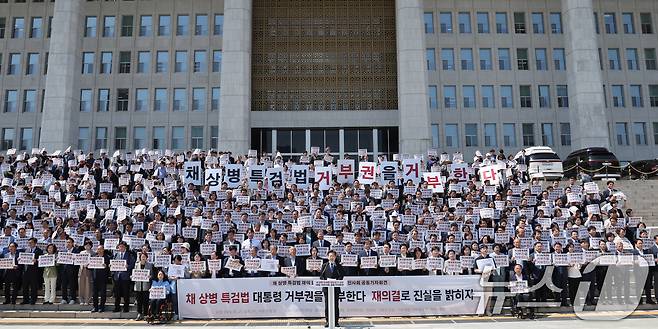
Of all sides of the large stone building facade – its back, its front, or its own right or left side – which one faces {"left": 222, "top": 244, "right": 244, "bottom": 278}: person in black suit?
front

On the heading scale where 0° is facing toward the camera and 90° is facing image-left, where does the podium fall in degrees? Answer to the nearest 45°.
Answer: approximately 0°

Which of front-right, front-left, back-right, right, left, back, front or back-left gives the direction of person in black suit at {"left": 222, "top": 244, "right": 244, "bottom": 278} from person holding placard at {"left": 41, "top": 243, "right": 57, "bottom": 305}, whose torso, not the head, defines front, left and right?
front-left

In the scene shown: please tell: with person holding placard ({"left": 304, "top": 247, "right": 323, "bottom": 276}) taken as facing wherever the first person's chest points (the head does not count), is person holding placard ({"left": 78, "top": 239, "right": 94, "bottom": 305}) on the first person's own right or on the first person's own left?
on the first person's own right

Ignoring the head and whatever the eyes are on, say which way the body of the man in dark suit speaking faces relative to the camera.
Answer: toward the camera

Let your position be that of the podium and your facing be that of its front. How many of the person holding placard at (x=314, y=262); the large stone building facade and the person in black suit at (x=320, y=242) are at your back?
3

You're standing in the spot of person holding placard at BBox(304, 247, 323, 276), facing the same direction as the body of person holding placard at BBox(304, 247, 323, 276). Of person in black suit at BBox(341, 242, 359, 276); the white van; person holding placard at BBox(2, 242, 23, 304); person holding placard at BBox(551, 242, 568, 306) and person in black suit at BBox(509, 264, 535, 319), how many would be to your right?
1

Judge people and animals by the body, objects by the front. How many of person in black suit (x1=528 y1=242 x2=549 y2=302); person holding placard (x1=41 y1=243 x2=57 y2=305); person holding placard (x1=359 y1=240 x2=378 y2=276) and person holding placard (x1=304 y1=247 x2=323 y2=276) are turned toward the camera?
4

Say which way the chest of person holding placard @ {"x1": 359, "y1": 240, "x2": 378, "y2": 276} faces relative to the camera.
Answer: toward the camera

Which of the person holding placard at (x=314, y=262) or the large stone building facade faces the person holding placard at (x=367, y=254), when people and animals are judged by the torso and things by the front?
the large stone building facade

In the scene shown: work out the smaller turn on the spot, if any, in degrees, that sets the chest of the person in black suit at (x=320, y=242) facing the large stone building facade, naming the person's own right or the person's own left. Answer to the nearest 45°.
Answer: approximately 180°

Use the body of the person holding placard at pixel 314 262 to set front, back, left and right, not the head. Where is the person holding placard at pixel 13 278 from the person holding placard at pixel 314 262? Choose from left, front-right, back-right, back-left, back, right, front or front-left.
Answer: right

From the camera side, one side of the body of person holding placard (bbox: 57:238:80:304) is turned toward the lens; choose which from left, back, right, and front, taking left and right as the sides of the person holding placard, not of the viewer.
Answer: front

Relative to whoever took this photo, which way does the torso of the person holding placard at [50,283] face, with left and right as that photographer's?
facing the viewer
